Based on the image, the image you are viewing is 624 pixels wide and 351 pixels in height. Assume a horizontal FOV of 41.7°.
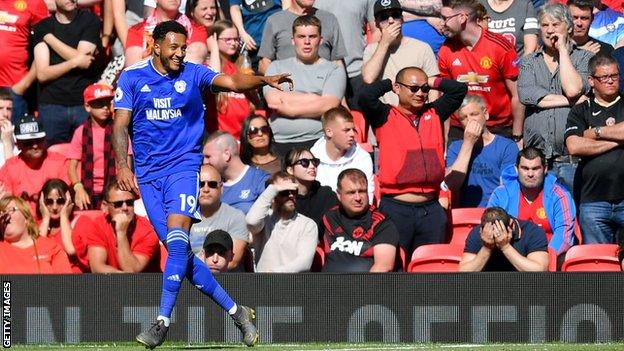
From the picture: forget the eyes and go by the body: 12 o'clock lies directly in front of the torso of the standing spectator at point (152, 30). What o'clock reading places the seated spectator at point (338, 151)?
the seated spectator at point (338, 151) is roughly at 10 o'clock from the standing spectator at point (152, 30).

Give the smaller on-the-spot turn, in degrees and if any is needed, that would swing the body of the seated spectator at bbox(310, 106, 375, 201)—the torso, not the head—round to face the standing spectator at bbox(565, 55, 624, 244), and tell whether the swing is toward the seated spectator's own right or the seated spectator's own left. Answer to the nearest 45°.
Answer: approximately 45° to the seated spectator's own left
